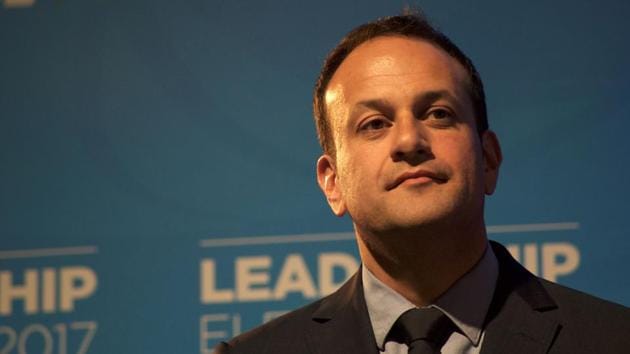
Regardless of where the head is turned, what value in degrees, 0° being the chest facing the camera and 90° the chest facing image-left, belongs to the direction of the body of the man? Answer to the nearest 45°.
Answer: approximately 0°
